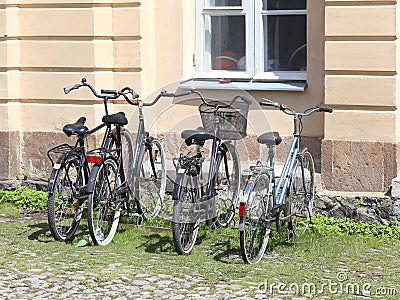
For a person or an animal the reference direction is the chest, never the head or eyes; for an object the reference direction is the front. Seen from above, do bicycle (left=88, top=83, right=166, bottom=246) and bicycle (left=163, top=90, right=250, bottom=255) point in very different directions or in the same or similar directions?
same or similar directions

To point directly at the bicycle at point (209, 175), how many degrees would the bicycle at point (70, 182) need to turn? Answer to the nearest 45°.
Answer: approximately 45° to its right

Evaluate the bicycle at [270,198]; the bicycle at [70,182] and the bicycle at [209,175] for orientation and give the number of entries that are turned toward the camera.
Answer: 0

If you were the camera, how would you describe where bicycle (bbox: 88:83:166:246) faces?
facing away from the viewer and to the right of the viewer

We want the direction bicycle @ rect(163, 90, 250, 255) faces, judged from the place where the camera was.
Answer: facing away from the viewer and to the right of the viewer

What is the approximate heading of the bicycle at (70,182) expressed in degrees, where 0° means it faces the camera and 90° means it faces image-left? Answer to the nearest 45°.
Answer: approximately 225°

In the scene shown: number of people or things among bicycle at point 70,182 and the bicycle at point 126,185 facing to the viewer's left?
0

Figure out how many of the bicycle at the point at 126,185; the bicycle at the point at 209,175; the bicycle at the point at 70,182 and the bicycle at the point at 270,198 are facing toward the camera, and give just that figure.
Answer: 0

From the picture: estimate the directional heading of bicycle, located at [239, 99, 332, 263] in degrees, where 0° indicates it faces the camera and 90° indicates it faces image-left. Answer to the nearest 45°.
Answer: approximately 225°

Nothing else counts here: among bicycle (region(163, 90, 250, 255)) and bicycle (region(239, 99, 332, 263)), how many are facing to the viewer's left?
0

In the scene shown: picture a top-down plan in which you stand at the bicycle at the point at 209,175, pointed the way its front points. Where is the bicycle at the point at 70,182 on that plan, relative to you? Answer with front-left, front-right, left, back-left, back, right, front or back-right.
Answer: back-left

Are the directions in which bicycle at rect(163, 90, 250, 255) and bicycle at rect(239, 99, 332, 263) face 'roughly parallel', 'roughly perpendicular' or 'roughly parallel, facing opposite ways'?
roughly parallel

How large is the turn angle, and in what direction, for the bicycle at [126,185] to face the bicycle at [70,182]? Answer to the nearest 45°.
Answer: approximately 135° to its left

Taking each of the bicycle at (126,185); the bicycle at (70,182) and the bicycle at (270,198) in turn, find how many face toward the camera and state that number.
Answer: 0
